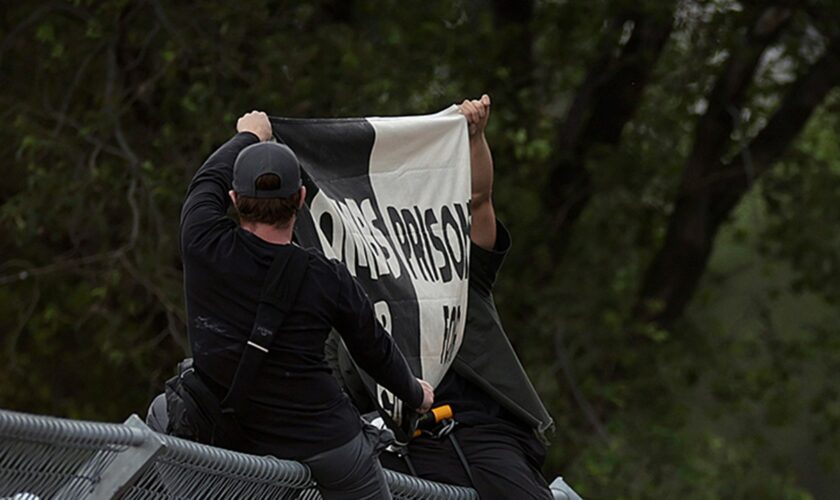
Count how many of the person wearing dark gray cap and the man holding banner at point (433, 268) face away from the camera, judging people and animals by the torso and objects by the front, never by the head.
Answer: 1

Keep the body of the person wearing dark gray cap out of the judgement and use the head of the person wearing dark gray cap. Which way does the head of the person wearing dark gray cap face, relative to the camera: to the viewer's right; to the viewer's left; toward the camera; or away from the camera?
away from the camera

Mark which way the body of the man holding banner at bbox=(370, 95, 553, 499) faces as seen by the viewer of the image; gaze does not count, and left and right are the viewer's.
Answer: facing the viewer and to the left of the viewer

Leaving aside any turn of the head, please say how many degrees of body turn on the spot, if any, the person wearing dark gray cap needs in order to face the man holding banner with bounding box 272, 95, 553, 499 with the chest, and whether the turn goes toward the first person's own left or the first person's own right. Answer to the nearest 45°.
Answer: approximately 45° to the first person's own right

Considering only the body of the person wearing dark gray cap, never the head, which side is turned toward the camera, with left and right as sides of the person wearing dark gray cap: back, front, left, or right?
back
